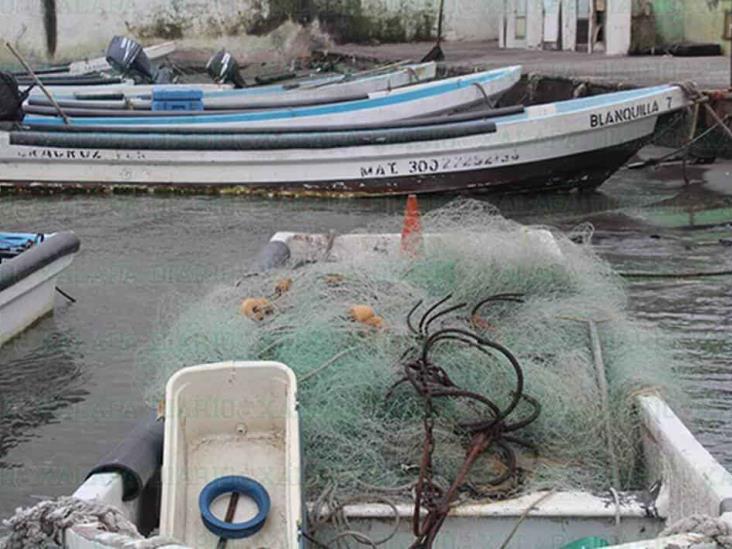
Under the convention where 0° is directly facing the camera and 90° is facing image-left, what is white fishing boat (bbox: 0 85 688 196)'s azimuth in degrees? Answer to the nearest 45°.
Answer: approximately 270°

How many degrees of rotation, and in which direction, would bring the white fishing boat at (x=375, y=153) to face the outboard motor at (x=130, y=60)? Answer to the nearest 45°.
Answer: approximately 135° to its left

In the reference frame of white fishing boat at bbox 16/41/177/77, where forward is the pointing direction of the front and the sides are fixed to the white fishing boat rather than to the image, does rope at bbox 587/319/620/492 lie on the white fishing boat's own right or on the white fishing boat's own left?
on the white fishing boat's own right

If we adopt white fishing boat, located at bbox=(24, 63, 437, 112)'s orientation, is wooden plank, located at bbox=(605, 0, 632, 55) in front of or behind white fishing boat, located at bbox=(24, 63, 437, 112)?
in front

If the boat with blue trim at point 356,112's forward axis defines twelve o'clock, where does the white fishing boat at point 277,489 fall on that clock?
The white fishing boat is roughly at 3 o'clock from the boat with blue trim.

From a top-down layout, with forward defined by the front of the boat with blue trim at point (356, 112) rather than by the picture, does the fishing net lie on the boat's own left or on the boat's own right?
on the boat's own right

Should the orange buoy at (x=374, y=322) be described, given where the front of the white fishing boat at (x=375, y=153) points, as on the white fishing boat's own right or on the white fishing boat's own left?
on the white fishing boat's own right

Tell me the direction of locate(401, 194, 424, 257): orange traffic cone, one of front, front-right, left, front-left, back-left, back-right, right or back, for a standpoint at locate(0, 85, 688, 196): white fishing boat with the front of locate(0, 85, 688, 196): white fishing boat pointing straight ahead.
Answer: right

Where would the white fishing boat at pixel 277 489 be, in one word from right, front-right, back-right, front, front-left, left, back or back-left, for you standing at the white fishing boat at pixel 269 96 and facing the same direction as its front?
right

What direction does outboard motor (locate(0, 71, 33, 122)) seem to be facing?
to the viewer's right

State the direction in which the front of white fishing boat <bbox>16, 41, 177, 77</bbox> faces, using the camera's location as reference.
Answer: facing to the right of the viewer

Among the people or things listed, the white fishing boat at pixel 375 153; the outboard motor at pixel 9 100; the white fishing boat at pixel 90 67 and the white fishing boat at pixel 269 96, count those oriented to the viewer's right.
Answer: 4

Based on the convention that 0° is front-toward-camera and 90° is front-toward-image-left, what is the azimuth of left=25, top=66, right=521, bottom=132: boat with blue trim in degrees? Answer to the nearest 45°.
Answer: approximately 270°

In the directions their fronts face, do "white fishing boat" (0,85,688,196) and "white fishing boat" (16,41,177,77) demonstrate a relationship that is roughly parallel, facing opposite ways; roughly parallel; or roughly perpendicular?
roughly parallel

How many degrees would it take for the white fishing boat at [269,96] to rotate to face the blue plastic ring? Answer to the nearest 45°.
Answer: approximately 90° to its right

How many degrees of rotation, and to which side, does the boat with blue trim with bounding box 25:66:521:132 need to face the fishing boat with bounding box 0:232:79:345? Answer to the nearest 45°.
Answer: approximately 90° to its right

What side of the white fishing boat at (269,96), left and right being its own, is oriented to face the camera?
right
